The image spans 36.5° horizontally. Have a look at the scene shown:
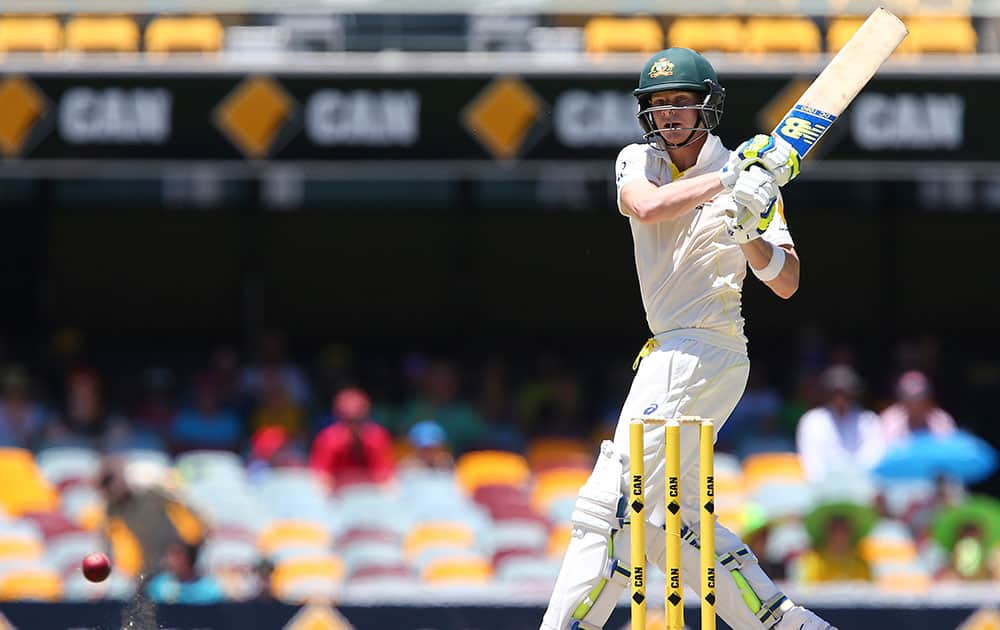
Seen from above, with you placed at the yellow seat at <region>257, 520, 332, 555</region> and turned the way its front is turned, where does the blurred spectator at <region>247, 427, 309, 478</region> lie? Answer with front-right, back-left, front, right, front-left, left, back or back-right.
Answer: back

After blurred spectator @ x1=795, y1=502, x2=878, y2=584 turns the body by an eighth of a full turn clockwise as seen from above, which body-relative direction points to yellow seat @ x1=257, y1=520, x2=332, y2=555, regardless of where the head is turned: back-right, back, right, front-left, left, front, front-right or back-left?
front-right

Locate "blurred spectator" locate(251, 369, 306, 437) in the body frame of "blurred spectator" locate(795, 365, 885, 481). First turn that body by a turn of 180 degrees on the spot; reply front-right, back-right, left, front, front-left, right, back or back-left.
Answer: left

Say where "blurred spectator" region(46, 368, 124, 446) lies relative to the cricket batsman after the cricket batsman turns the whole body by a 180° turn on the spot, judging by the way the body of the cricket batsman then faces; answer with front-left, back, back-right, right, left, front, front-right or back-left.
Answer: front-left

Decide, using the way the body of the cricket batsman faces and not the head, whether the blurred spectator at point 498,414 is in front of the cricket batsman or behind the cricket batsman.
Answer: behind

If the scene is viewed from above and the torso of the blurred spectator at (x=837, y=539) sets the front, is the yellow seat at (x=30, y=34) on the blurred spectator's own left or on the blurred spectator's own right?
on the blurred spectator's own right

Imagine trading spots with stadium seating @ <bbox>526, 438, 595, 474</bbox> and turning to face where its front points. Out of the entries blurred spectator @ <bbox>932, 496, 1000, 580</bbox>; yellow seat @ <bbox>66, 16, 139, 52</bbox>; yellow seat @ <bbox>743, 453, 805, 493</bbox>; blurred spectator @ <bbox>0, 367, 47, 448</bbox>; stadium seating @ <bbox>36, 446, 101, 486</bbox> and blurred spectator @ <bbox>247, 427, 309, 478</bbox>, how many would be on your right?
4

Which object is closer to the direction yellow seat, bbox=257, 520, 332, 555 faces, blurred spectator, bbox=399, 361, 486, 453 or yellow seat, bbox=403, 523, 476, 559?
the yellow seat

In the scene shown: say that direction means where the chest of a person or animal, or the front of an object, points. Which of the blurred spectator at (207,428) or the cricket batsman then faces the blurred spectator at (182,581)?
the blurred spectator at (207,428)

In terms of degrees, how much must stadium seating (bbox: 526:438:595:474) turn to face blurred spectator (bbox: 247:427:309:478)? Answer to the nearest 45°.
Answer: approximately 90° to its right

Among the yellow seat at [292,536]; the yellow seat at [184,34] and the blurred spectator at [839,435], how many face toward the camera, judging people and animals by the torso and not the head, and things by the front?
3

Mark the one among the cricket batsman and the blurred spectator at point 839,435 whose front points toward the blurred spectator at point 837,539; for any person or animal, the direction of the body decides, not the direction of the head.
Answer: the blurred spectator at point 839,435
